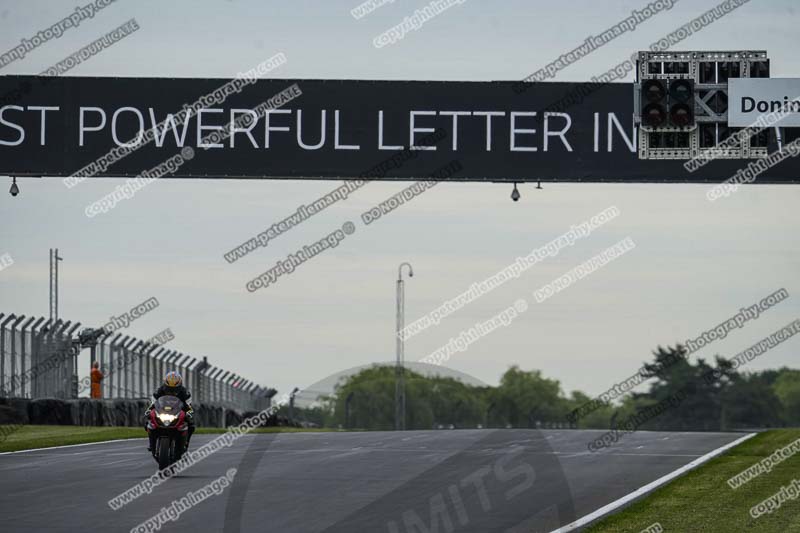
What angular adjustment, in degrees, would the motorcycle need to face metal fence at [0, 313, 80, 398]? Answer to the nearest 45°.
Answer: approximately 180°

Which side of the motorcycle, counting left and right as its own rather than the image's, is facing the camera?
front

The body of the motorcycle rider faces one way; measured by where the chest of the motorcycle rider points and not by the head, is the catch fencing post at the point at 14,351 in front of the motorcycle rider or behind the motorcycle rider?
behind

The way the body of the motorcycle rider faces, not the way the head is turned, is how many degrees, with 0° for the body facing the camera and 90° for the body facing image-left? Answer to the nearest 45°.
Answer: approximately 0°

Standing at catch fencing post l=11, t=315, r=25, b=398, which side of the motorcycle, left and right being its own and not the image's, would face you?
back

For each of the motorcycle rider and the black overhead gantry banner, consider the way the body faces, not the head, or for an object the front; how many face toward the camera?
2

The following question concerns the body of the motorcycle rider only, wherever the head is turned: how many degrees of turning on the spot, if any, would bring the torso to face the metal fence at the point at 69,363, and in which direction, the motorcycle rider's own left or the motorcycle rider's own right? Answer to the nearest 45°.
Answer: approximately 180°

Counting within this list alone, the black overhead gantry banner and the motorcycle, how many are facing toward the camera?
2

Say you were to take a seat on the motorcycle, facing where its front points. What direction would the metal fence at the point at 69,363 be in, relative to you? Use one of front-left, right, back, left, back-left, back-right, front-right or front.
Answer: back

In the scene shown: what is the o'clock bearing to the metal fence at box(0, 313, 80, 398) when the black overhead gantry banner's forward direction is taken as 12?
The metal fence is roughly at 5 o'clock from the black overhead gantry banner.
